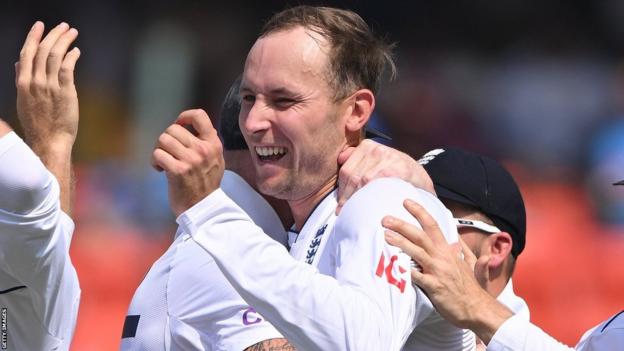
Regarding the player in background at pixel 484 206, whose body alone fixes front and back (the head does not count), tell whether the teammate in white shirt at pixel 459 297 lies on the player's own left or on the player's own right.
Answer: on the player's own left

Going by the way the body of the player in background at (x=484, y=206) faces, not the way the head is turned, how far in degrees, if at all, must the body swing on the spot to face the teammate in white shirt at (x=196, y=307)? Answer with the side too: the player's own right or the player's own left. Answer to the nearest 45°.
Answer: approximately 45° to the player's own left

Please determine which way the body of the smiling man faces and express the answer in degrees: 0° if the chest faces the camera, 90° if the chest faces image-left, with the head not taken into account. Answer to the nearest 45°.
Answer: approximately 45°

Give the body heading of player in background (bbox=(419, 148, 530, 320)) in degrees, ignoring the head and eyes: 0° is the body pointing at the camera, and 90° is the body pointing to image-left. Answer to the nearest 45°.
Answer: approximately 90°

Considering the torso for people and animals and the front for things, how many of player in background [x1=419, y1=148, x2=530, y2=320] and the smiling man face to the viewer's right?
0

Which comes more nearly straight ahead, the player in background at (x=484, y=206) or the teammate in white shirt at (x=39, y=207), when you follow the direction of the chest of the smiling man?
the teammate in white shirt
